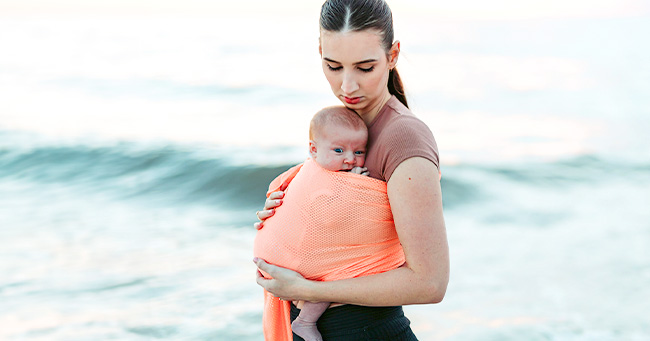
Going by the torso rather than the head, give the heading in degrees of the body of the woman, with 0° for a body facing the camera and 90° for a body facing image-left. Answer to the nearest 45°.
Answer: approximately 45°

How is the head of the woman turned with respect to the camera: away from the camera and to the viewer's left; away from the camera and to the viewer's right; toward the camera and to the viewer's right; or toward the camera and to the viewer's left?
toward the camera and to the viewer's left
